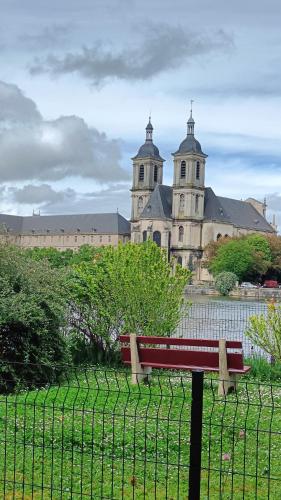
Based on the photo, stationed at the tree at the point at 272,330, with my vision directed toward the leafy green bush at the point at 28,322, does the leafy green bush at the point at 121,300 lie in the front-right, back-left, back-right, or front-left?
front-right

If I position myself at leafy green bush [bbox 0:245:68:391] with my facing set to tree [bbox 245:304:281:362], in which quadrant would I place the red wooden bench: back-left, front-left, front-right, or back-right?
front-right

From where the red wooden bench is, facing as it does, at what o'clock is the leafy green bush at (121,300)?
The leafy green bush is roughly at 10 o'clock from the red wooden bench.

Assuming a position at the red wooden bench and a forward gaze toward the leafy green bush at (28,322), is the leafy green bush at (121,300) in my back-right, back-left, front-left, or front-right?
front-right

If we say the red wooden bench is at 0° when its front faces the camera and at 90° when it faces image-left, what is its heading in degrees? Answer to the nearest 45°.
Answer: approximately 225°

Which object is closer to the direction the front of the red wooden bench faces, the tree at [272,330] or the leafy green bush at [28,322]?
the tree

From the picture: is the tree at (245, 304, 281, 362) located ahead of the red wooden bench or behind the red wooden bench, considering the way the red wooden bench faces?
ahead

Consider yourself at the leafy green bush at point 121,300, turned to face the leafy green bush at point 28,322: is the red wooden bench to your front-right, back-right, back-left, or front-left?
front-left

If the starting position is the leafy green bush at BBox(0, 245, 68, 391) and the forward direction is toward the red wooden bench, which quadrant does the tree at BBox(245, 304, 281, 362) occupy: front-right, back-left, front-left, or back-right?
front-left

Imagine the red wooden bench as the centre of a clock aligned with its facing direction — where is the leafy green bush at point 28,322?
The leafy green bush is roughly at 8 o'clock from the red wooden bench.
